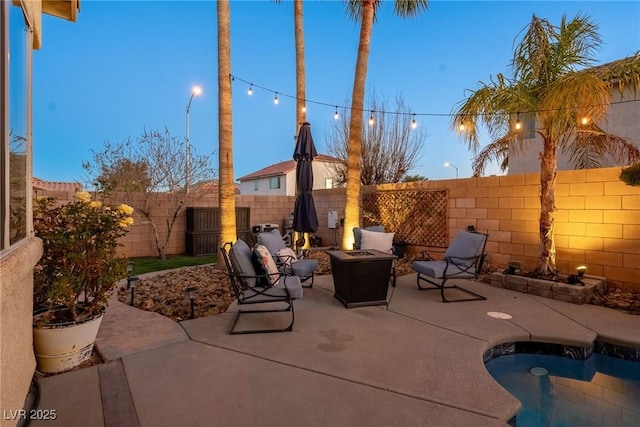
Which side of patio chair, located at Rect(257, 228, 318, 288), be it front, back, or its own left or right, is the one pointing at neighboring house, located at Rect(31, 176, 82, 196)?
back

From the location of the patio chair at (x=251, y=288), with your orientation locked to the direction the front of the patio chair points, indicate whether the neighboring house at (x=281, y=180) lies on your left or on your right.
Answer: on your left

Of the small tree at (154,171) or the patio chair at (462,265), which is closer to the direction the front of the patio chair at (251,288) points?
the patio chair

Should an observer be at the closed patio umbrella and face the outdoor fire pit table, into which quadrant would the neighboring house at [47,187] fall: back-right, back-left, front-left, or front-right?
back-right

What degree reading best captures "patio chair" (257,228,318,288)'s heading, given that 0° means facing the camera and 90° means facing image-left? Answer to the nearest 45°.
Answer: approximately 315°

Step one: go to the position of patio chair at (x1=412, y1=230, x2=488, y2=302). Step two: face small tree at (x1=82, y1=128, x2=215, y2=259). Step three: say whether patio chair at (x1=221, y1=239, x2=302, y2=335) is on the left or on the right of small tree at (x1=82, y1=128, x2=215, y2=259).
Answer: left

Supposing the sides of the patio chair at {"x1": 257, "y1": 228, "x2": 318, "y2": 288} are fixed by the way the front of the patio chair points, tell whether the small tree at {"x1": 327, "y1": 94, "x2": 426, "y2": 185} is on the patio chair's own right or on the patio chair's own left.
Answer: on the patio chair's own left

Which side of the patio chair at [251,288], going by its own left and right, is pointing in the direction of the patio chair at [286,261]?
left

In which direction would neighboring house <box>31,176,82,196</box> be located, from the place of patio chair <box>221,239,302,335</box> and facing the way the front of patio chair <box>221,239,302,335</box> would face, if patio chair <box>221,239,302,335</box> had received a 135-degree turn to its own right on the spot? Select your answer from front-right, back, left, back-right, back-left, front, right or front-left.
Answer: right

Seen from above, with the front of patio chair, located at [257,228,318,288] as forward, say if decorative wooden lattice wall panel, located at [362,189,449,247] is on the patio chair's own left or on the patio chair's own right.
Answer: on the patio chair's own left

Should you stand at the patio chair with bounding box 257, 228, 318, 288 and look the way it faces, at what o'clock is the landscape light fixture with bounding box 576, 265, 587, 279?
The landscape light fixture is roughly at 11 o'clock from the patio chair.

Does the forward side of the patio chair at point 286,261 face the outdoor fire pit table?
yes

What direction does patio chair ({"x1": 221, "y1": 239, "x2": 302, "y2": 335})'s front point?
to the viewer's right
